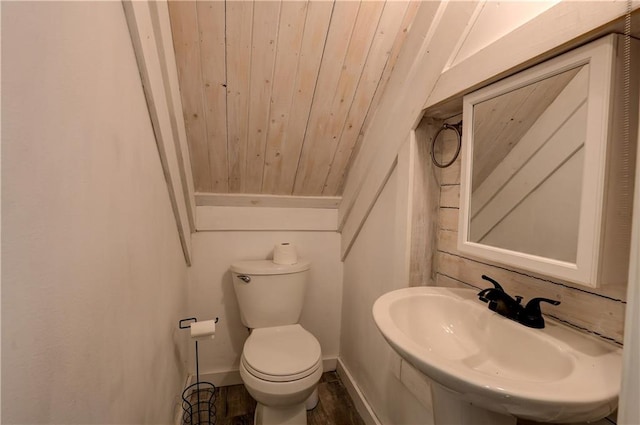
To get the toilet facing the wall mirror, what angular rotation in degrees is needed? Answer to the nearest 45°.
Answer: approximately 45° to its left

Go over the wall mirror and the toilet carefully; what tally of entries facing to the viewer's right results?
0

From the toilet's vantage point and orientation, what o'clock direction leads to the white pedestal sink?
The white pedestal sink is roughly at 11 o'clock from the toilet.

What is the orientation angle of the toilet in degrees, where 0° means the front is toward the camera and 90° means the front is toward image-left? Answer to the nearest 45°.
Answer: approximately 0°

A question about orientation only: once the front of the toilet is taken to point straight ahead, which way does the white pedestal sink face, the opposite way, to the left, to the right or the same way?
to the right

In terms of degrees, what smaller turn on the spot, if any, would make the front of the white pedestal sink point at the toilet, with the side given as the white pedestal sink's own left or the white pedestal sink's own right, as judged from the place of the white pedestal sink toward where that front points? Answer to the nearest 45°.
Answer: approximately 45° to the white pedestal sink's own right

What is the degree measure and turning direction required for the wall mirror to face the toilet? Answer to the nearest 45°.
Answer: approximately 45° to its right

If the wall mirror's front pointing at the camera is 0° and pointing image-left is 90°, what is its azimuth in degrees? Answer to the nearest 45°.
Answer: approximately 45°

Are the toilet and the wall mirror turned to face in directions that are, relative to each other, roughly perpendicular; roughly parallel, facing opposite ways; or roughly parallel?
roughly perpendicular

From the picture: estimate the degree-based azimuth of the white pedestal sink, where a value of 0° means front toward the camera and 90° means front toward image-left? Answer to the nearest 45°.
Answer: approximately 45°
